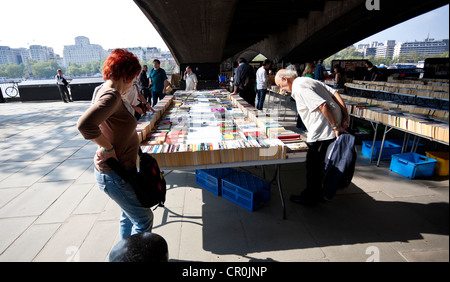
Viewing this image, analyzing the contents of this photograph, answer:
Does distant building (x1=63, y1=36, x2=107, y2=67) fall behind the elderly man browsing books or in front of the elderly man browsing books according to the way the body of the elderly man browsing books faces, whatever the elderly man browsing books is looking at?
in front

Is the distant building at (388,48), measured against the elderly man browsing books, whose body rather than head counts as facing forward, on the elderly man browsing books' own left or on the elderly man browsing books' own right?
on the elderly man browsing books' own right

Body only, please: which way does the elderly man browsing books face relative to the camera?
to the viewer's left

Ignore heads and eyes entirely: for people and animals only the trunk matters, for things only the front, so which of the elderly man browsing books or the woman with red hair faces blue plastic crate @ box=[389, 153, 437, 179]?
the woman with red hair

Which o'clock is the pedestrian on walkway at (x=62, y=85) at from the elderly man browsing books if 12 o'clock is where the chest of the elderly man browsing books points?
The pedestrian on walkway is roughly at 1 o'clock from the elderly man browsing books.

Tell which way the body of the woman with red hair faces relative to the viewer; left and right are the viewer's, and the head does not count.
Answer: facing to the right of the viewer

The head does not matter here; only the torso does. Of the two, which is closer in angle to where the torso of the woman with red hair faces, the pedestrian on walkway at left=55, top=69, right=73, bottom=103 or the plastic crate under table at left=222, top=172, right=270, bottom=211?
the plastic crate under table

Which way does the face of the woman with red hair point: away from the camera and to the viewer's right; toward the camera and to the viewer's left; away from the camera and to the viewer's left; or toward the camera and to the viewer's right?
away from the camera and to the viewer's right

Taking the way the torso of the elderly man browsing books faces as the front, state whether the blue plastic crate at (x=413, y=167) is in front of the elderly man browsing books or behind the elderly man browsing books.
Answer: behind

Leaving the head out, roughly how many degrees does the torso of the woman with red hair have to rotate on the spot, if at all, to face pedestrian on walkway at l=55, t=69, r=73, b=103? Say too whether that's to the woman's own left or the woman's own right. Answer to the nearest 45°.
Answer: approximately 90° to the woman's own left

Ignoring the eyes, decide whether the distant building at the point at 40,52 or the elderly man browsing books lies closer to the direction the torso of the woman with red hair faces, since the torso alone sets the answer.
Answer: the elderly man browsing books

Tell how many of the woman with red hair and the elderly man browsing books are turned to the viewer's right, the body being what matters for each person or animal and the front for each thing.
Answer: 1

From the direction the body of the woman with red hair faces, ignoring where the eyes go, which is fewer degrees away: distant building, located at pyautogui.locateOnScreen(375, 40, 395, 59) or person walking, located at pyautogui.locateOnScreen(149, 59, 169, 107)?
the distant building
